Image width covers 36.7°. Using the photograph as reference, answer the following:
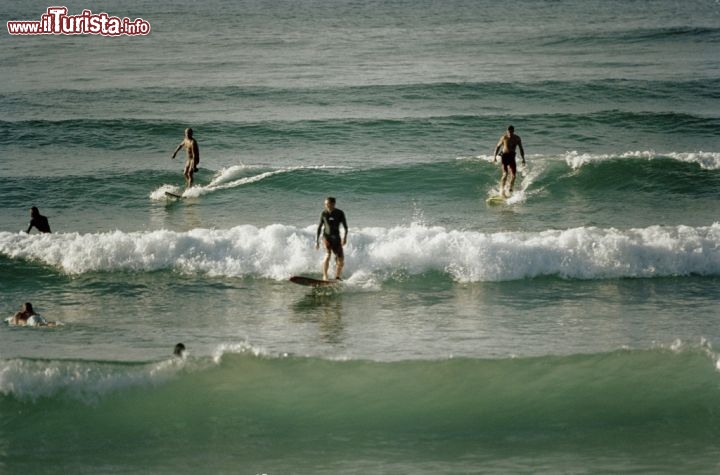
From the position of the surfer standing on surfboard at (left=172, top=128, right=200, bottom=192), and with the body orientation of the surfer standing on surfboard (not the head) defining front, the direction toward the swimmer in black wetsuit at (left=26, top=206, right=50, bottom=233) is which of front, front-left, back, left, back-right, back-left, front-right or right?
front

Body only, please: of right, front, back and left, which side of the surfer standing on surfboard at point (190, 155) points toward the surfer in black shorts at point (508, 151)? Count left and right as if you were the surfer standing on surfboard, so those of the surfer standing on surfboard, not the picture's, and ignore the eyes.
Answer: left

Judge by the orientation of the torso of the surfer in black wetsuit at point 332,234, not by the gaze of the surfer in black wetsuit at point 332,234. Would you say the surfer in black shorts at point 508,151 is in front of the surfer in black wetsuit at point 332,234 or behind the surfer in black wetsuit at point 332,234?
behind

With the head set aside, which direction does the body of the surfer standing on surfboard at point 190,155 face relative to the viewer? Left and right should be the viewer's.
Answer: facing the viewer and to the left of the viewer

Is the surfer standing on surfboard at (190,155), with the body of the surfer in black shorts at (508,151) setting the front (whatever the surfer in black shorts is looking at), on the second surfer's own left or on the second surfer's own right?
on the second surfer's own right

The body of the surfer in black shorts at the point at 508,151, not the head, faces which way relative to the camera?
toward the camera

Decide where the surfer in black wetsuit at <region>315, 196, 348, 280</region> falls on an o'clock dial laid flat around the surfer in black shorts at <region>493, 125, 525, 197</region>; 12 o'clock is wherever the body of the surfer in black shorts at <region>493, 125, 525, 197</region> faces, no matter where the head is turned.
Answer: the surfer in black wetsuit at <region>315, 196, 348, 280</region> is roughly at 1 o'clock from the surfer in black shorts at <region>493, 125, 525, 197</region>.

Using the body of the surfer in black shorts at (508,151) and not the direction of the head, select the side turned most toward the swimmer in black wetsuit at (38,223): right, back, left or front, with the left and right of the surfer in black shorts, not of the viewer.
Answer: right

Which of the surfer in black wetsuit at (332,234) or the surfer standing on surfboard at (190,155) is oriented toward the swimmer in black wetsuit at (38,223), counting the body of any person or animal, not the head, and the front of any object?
the surfer standing on surfboard

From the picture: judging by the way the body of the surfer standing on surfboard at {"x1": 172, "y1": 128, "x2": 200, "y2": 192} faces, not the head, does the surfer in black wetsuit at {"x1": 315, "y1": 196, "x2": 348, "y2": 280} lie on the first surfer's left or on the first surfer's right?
on the first surfer's left

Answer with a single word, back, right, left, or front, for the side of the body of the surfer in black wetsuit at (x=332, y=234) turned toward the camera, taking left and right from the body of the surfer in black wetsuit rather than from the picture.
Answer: front

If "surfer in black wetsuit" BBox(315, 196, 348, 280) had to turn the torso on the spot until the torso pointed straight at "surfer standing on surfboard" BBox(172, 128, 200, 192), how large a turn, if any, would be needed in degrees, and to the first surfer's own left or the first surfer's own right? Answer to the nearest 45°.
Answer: approximately 135° to the first surfer's own right

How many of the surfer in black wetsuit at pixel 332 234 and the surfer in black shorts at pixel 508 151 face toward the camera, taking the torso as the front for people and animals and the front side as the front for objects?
2

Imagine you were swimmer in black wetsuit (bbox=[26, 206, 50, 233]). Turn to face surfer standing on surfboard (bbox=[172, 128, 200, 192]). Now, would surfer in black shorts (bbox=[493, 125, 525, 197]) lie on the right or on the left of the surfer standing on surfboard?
right

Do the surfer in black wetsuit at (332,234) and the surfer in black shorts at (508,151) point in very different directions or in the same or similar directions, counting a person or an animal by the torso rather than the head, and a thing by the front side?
same or similar directions

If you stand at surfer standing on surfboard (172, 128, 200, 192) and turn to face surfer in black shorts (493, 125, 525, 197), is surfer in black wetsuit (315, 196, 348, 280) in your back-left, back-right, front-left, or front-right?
front-right
